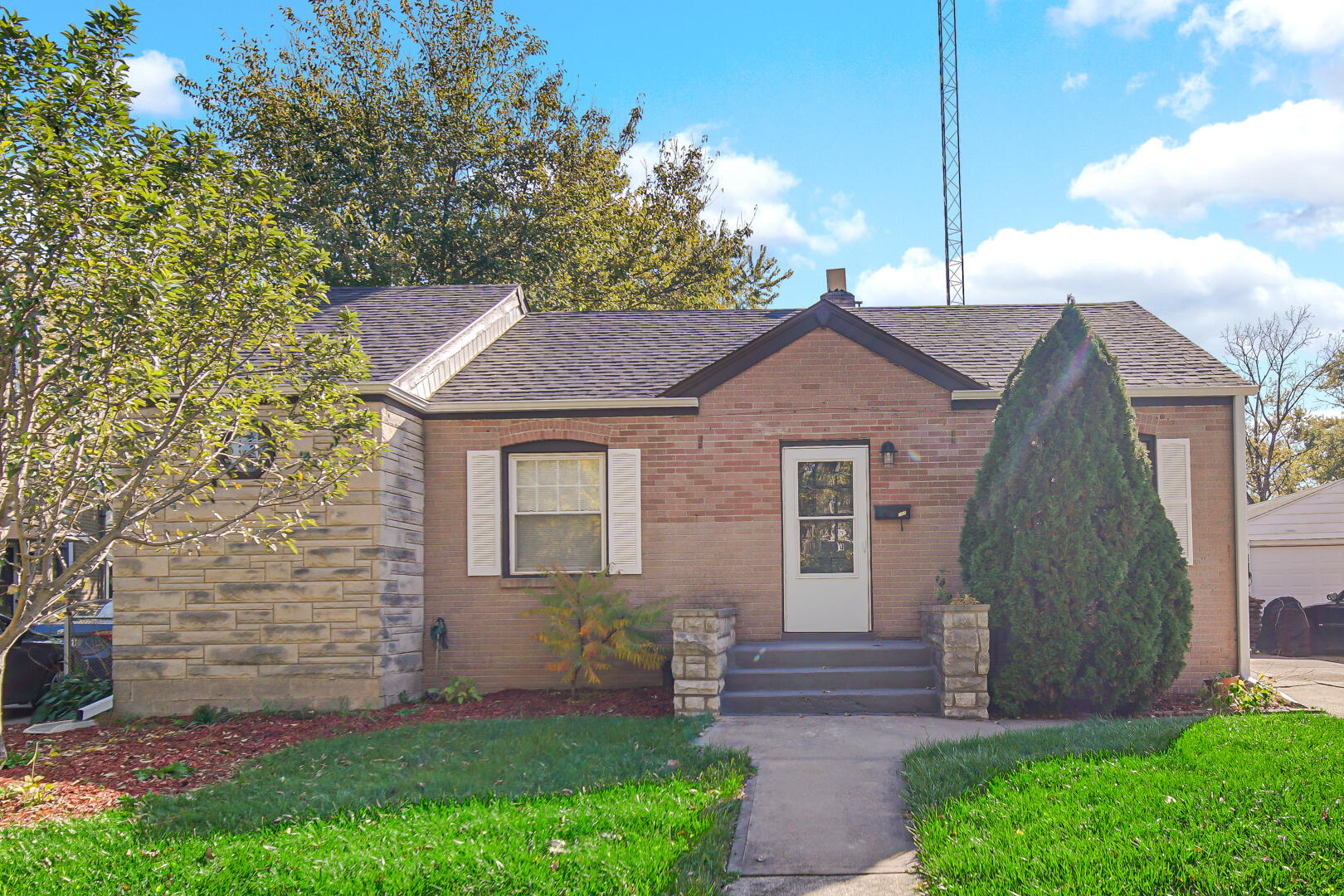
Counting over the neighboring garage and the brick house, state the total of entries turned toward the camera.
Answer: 2

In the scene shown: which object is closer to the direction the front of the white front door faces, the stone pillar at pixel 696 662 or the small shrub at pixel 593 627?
the stone pillar

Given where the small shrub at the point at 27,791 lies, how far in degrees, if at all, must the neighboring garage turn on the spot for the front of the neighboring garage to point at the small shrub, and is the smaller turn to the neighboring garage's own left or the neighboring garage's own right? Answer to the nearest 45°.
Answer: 0° — it already faces it

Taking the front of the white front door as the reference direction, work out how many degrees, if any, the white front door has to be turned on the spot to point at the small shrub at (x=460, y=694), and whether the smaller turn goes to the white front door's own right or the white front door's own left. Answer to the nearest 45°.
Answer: approximately 90° to the white front door's own right

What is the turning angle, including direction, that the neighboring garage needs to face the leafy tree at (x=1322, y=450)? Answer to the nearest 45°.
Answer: approximately 180°

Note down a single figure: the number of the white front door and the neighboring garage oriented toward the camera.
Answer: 2

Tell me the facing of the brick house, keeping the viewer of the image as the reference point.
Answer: facing the viewer

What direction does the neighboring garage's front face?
toward the camera

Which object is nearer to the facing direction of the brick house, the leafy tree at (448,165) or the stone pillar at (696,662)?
the stone pillar

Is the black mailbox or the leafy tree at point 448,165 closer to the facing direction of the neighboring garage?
the black mailbox
